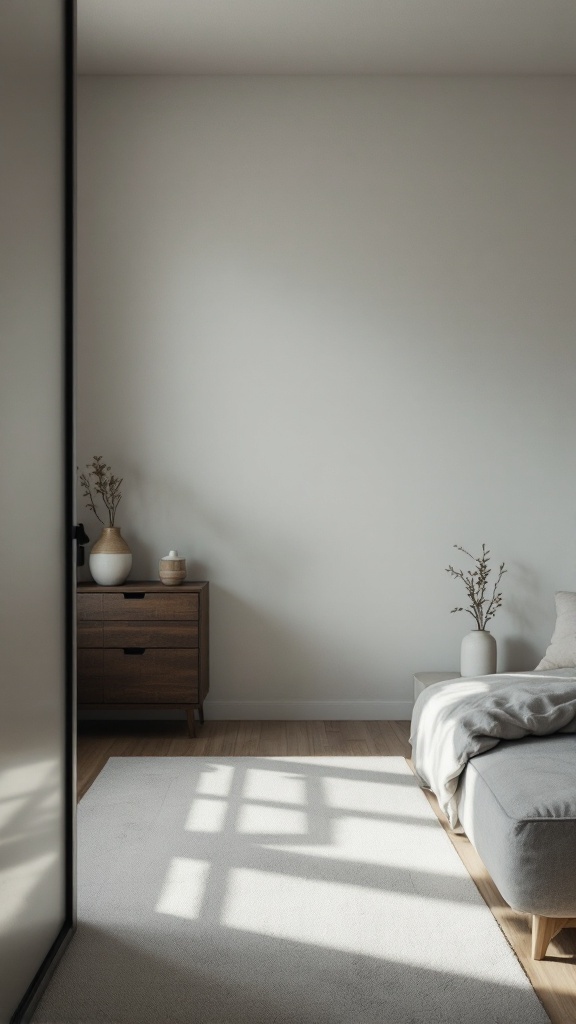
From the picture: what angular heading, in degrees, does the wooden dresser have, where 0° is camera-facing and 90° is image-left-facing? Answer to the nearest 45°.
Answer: approximately 0°

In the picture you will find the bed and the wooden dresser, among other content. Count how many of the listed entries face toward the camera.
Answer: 2

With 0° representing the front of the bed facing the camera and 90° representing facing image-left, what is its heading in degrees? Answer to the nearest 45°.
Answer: approximately 0°

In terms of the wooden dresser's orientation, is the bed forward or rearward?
forward

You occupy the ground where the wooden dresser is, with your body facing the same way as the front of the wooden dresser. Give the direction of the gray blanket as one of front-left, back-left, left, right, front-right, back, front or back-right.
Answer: front-left

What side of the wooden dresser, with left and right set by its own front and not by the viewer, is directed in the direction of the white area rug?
front

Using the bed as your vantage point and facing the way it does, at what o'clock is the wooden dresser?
The wooden dresser is roughly at 4 o'clock from the bed.

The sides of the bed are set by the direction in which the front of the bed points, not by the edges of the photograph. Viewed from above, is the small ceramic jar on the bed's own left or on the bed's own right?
on the bed's own right

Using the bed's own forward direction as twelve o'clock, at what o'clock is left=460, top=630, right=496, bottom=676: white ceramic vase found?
The white ceramic vase is roughly at 6 o'clock from the bed.

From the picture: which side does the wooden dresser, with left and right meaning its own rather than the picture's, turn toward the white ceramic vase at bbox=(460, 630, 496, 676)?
left
